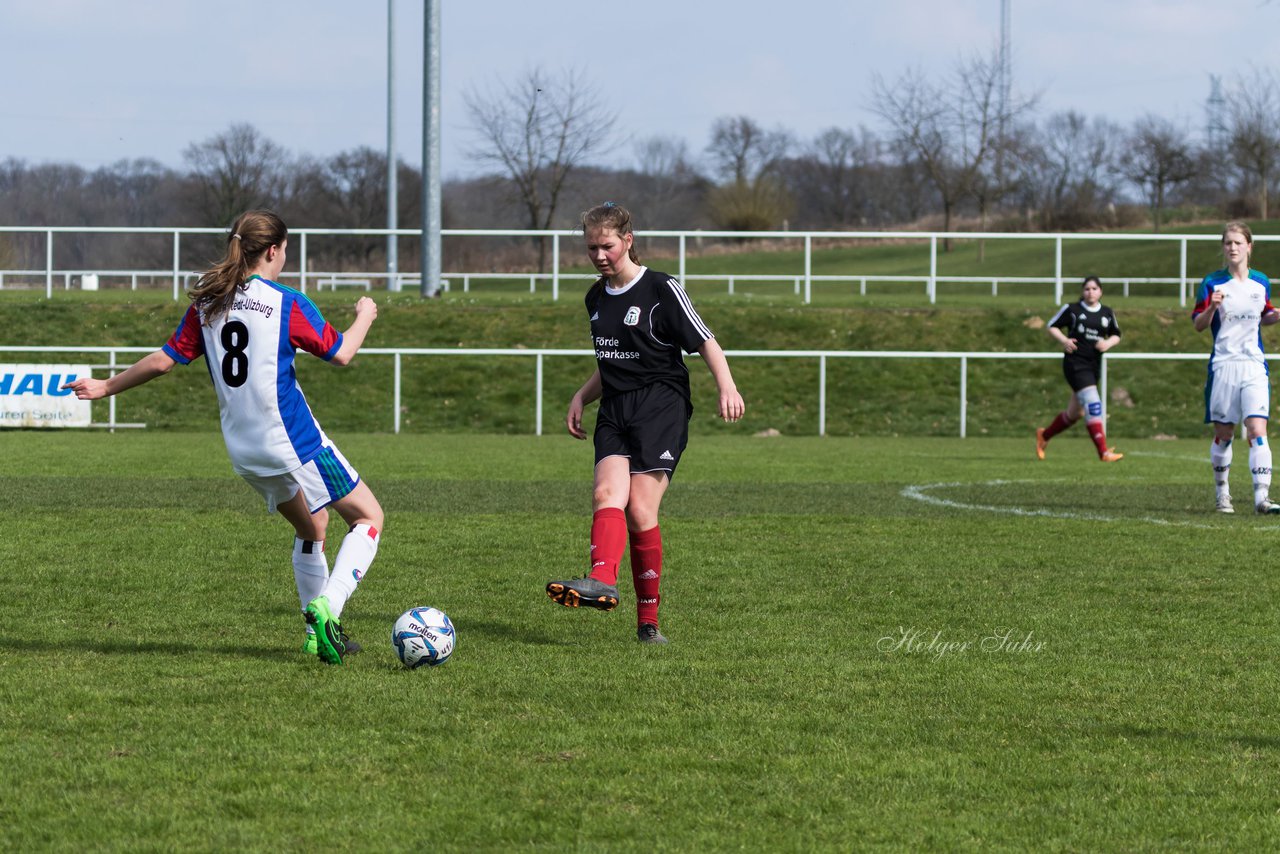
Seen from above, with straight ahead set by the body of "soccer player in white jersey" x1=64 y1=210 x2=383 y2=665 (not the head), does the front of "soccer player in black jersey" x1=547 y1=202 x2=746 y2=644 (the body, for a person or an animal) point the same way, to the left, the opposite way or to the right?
the opposite way

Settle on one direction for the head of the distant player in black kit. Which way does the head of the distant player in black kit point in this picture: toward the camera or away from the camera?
toward the camera

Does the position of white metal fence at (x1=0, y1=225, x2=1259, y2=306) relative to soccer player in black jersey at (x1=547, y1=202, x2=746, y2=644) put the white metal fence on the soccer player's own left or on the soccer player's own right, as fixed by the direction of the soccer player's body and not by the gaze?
on the soccer player's own right

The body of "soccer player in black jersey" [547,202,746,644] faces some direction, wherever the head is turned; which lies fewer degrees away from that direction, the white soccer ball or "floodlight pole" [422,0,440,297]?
the white soccer ball

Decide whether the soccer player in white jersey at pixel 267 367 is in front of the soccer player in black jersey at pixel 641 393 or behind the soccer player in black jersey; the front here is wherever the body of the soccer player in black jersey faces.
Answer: in front

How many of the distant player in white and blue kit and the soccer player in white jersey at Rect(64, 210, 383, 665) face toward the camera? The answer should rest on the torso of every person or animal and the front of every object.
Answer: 1

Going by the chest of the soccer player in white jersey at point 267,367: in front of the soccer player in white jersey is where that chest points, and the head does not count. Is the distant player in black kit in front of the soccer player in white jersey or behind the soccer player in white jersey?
in front

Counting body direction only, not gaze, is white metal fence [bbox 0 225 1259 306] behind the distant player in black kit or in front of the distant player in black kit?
behind

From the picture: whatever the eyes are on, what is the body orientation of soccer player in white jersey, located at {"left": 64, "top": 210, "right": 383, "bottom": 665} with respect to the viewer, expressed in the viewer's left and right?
facing away from the viewer and to the right of the viewer

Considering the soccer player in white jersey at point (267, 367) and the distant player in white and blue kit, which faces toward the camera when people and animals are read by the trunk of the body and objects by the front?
the distant player in white and blue kit

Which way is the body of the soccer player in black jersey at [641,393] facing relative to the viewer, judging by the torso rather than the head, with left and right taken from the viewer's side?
facing the viewer and to the left of the viewer

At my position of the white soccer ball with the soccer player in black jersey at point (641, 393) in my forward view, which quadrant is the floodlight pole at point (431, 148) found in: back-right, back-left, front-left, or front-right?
front-left

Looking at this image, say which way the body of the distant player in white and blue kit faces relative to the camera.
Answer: toward the camera
